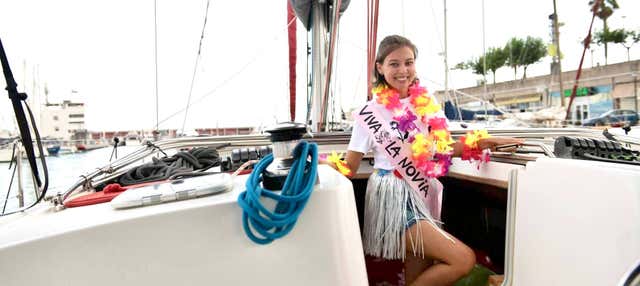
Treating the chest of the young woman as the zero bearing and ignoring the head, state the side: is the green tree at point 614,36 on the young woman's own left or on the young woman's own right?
on the young woman's own left

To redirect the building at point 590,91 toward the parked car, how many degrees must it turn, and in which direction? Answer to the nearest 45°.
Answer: approximately 45° to its left

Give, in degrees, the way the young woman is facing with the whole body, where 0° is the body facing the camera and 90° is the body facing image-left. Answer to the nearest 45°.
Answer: approximately 315°

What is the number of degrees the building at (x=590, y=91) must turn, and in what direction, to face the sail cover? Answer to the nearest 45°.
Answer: approximately 45° to its left

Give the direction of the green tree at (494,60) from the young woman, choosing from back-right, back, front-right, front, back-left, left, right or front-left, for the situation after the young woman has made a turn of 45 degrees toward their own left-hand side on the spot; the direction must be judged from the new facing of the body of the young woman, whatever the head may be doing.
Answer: left

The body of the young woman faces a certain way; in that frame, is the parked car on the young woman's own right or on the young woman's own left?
on the young woman's own left

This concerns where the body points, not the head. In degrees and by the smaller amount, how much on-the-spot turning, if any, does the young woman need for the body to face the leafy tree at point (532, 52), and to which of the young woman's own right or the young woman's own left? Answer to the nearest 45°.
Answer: approximately 135° to the young woman's own left

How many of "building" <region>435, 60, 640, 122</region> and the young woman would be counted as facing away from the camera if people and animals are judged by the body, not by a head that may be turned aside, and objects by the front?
0

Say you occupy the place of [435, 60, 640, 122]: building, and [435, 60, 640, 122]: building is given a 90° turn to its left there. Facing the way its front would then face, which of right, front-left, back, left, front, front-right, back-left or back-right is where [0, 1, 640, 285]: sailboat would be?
front-right

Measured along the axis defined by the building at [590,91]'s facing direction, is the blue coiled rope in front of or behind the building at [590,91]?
in front

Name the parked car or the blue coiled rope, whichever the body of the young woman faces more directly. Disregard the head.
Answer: the blue coiled rope
